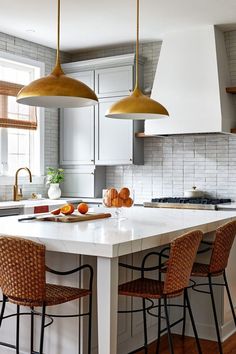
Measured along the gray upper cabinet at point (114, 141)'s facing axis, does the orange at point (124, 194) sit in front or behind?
in front

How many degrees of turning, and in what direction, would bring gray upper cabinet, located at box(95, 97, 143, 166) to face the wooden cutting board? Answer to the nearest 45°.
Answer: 0° — it already faces it

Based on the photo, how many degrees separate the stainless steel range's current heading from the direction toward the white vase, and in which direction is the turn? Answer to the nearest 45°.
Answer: approximately 45° to its right

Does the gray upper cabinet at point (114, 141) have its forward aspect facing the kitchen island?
yes

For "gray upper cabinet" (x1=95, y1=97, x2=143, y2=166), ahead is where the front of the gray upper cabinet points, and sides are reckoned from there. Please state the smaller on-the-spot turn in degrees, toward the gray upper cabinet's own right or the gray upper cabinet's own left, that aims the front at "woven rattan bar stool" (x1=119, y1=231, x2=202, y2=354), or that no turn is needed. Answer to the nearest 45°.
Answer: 0° — it already faces it

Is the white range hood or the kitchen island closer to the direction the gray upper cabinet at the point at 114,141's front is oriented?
the kitchen island

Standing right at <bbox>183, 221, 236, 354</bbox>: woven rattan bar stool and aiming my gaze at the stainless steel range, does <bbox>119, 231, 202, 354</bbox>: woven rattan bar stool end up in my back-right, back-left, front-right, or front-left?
back-left

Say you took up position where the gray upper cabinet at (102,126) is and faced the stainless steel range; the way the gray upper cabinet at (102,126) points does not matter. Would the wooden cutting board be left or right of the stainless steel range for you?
right

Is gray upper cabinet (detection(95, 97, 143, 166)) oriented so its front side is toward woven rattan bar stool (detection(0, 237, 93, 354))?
yes

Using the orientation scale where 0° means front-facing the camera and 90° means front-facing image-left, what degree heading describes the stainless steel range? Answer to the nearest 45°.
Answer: approximately 45°

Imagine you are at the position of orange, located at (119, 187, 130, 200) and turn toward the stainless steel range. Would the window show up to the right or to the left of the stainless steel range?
left

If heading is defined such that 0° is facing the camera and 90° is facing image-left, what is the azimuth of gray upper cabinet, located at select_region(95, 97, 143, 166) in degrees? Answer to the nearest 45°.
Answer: approximately 0°

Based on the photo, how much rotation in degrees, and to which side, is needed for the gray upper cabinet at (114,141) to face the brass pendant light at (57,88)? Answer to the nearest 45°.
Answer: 0° — it already faces it
